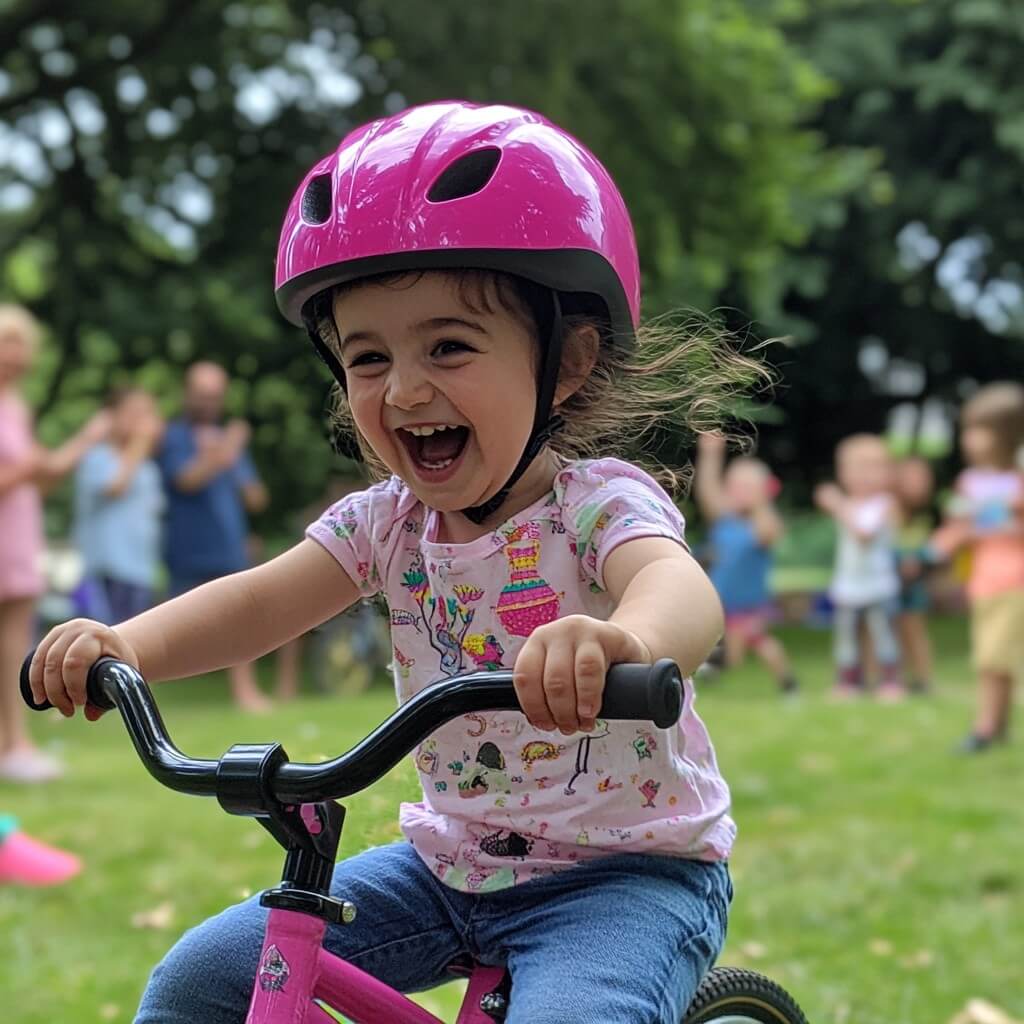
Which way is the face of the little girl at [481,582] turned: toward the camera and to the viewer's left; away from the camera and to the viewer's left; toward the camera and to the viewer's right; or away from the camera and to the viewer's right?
toward the camera and to the viewer's left

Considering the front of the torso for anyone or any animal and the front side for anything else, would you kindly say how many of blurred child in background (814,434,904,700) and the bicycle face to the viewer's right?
0

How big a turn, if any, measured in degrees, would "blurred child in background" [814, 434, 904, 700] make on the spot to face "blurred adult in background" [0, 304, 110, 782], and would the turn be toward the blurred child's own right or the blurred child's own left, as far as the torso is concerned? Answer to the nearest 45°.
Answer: approximately 45° to the blurred child's own right

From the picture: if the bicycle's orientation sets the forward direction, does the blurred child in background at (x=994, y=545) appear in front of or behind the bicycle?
behind

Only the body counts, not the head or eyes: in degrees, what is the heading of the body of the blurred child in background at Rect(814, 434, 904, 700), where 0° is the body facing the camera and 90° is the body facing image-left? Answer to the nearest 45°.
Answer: approximately 0°

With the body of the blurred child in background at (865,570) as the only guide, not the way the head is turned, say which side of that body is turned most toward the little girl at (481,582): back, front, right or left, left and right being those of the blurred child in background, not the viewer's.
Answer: front

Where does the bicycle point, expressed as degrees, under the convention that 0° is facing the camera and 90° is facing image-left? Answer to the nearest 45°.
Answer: approximately 45°

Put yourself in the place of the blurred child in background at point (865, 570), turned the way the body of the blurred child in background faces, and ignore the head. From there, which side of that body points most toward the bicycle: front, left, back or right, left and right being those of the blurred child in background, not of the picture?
front

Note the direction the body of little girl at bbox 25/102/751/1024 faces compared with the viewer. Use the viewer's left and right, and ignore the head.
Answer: facing the viewer and to the left of the viewer

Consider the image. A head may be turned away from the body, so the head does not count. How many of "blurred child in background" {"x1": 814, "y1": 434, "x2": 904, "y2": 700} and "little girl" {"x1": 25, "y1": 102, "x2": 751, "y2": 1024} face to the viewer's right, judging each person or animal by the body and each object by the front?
0

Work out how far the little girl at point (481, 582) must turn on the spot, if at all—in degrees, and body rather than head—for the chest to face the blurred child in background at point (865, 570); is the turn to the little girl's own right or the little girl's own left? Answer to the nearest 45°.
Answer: approximately 135° to the little girl's own right

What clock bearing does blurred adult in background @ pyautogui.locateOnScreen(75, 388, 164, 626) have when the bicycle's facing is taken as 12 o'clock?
The blurred adult in background is roughly at 4 o'clock from the bicycle.
